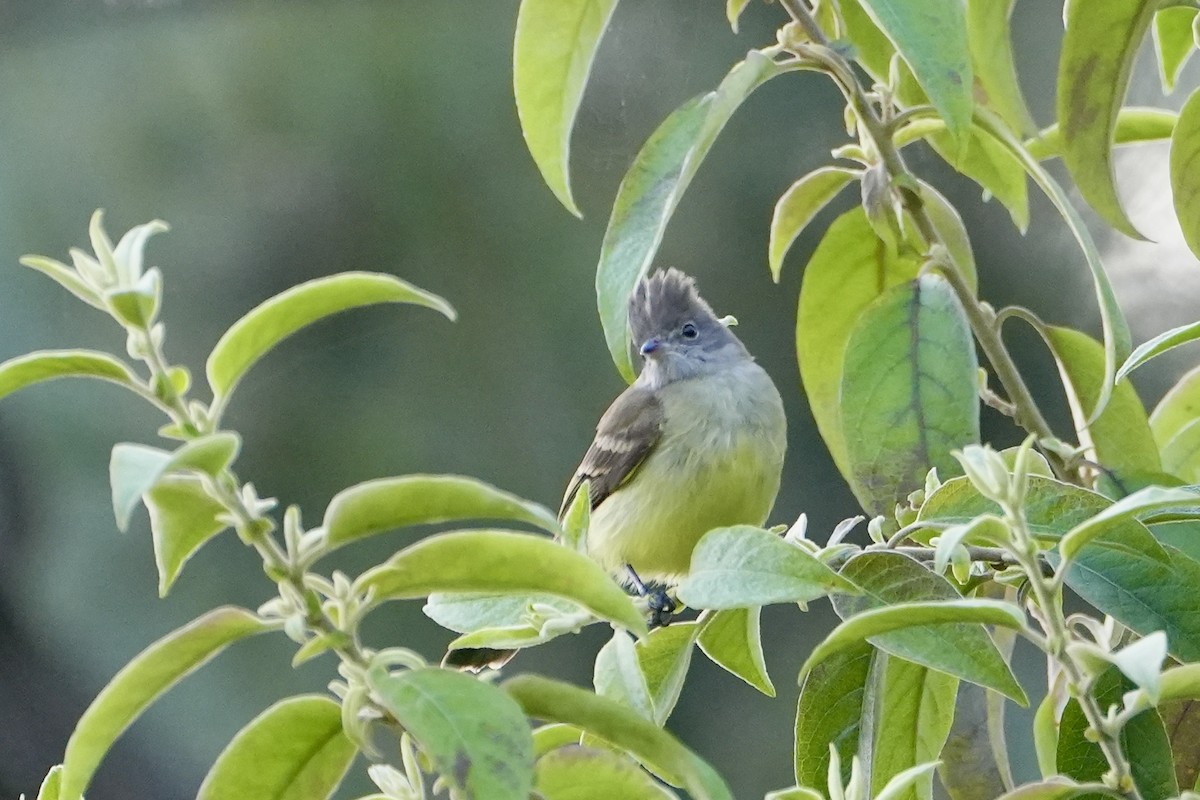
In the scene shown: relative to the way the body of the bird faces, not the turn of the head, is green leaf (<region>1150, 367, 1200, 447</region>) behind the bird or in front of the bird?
in front

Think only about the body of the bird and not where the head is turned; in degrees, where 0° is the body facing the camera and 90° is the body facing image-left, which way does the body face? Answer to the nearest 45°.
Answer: approximately 315°

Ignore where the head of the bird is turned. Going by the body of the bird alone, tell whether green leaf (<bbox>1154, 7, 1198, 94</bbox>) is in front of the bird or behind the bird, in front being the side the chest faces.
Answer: in front

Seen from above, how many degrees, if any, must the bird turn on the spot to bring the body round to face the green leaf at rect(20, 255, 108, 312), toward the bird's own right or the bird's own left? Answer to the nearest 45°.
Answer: approximately 45° to the bird's own right

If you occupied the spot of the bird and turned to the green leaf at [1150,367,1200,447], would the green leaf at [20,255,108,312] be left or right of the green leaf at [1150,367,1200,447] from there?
right
